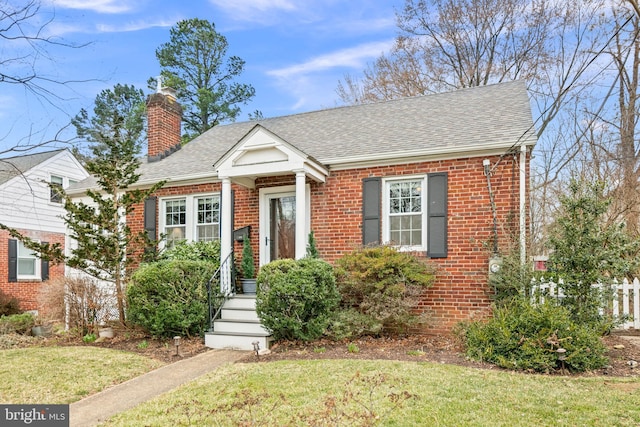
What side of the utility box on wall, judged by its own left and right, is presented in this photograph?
front

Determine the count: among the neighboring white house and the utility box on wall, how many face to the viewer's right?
0

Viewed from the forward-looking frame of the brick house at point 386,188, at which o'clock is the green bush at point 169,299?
The green bush is roughly at 1 o'clock from the brick house.

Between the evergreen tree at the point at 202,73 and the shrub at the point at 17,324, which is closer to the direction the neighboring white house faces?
the shrub

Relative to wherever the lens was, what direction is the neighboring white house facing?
facing the viewer and to the left of the viewer

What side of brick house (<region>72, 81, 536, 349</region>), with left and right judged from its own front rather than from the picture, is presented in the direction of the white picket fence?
left

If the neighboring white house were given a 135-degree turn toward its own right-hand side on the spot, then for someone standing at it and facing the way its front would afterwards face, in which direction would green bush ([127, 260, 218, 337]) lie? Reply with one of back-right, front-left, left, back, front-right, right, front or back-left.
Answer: back

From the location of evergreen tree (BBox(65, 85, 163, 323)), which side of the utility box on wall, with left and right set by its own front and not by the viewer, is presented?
right

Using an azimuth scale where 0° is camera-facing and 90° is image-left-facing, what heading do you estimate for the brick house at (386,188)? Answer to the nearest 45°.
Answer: approximately 45°

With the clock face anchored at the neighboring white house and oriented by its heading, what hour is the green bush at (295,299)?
The green bush is roughly at 10 o'clock from the neighboring white house.

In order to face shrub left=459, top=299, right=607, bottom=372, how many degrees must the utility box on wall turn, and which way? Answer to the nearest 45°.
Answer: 0° — it already faces it

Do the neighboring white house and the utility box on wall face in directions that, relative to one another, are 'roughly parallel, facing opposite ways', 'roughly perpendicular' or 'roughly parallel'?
roughly parallel

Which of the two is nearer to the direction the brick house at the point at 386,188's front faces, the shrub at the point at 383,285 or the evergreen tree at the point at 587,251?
the shrub

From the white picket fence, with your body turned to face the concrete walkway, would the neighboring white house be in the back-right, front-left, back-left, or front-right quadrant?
front-right
